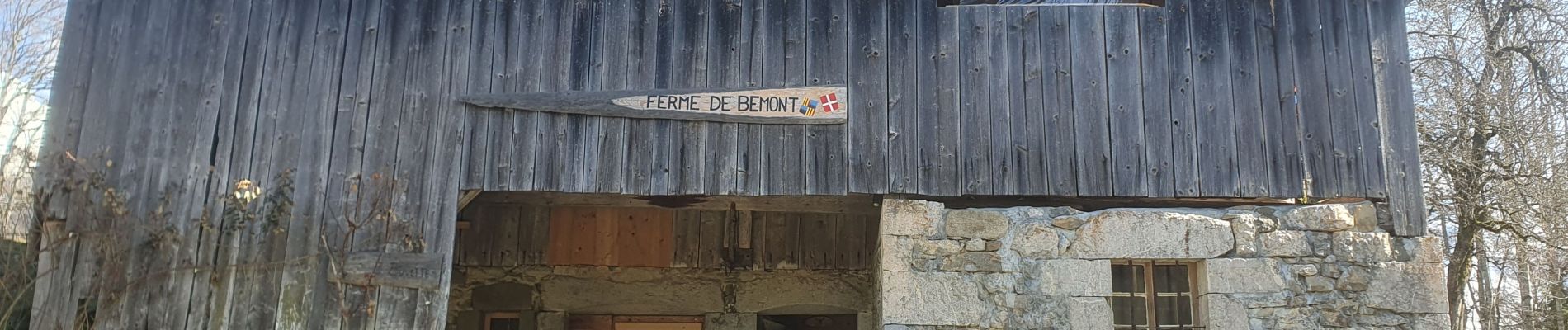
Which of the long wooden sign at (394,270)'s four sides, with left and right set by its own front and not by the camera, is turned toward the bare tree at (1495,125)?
left

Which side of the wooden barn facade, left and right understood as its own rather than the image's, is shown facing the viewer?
front

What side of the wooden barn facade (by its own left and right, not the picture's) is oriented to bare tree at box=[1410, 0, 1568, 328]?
left

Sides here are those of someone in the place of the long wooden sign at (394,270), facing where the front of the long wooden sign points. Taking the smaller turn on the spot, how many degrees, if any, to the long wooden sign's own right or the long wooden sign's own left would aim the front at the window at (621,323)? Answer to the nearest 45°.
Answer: approximately 135° to the long wooden sign's own left

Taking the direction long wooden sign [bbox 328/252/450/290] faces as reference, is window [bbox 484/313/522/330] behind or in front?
behind

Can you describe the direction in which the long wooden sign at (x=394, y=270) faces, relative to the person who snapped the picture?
facing the viewer
